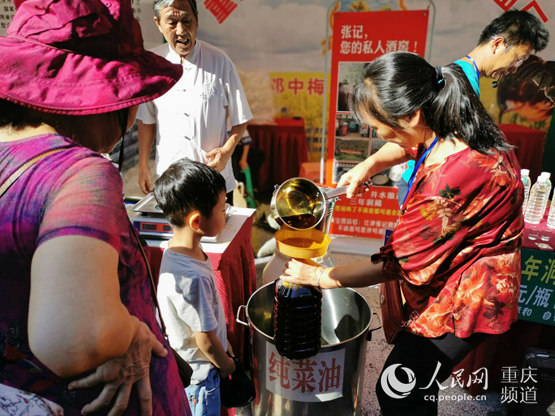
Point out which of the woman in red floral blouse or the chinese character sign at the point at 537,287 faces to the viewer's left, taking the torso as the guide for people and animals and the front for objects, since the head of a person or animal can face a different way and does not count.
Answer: the woman in red floral blouse

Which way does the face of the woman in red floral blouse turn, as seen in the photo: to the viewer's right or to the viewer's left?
to the viewer's left

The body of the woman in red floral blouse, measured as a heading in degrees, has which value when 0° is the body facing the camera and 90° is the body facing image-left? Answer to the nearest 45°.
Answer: approximately 90°

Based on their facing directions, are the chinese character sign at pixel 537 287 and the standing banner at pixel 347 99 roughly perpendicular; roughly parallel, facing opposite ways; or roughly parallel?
roughly parallel

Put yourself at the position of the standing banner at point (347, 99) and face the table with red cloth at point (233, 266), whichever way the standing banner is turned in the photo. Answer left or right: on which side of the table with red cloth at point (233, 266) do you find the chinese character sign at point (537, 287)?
left

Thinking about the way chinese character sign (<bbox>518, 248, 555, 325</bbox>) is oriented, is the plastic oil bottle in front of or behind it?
in front

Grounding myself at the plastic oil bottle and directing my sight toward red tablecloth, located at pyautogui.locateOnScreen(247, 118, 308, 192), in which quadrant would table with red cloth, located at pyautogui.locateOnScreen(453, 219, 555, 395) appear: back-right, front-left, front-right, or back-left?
front-right

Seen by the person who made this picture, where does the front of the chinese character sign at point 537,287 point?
facing the viewer

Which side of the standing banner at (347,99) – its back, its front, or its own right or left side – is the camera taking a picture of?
front

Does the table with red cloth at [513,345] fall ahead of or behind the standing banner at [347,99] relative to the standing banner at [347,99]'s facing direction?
ahead

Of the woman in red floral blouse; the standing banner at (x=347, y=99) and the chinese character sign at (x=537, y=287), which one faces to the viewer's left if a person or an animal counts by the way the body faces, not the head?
the woman in red floral blouse

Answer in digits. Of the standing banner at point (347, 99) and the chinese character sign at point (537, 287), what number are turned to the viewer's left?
0

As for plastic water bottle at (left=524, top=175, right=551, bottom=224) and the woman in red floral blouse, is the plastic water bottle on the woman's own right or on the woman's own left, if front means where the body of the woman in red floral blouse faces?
on the woman's own right

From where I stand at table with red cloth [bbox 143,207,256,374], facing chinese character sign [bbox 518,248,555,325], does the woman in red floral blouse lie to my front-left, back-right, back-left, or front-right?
front-right
